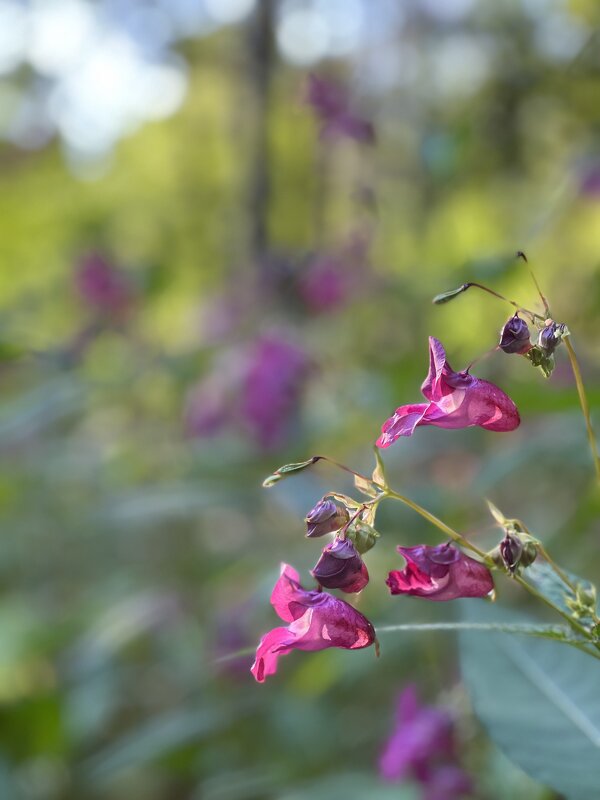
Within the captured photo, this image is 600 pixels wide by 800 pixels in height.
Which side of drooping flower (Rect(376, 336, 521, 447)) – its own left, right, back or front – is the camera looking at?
left

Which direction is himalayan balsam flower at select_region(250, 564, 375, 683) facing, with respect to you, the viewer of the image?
facing to the left of the viewer

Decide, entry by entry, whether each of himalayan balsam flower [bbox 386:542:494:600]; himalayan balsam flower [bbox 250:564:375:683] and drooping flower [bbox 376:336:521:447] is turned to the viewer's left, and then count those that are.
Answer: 3

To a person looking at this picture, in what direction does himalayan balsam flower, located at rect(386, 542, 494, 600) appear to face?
facing to the left of the viewer

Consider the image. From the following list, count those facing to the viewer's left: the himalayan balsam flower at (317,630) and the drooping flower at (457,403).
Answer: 2

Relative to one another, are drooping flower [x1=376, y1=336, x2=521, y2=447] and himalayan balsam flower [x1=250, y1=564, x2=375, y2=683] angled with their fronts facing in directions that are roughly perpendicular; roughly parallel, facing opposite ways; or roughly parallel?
roughly parallel

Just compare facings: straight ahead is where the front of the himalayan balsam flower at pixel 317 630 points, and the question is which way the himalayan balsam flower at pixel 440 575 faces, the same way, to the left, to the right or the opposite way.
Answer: the same way

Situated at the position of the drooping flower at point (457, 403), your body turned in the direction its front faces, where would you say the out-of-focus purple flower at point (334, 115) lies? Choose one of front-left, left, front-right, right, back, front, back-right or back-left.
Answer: right

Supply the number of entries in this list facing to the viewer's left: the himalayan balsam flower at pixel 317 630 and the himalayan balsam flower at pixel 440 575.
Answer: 2

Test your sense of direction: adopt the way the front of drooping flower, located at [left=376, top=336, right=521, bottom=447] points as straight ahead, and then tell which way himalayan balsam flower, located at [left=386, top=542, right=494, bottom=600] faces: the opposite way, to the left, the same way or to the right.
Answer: the same way

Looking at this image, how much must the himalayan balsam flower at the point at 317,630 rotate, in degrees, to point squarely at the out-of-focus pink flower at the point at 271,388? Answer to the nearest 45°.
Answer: approximately 90° to its right

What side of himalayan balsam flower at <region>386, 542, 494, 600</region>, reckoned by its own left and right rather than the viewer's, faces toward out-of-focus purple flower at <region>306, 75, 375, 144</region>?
right
